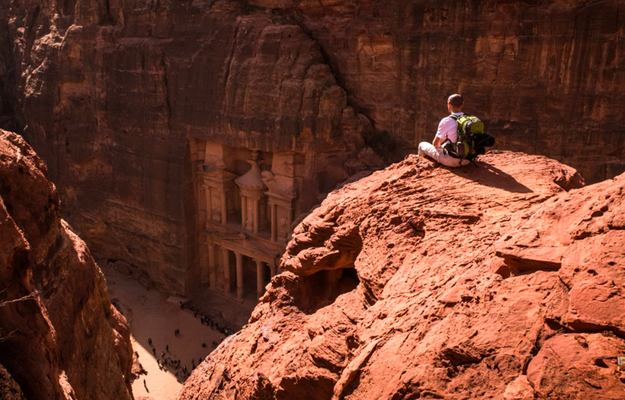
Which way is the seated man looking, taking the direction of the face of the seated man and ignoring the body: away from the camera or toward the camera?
away from the camera

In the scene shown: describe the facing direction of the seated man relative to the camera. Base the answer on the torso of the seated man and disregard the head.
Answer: to the viewer's left
